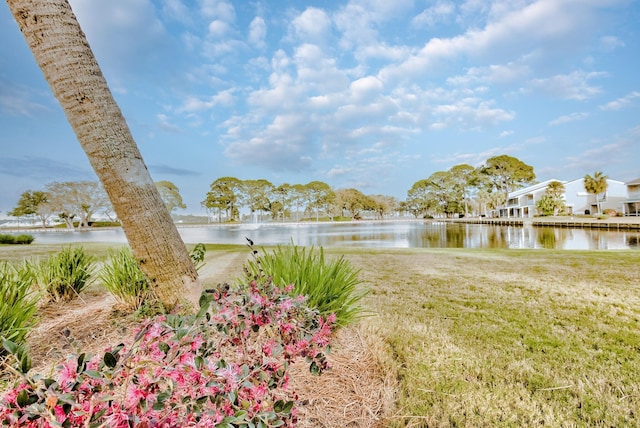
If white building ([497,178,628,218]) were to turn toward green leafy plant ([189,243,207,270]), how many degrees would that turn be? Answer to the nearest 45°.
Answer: approximately 45° to its left

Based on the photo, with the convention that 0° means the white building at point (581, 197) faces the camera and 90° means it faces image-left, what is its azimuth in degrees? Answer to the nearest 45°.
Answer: approximately 45°

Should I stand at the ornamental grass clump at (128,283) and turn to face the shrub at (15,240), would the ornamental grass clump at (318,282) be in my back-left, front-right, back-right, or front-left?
back-right

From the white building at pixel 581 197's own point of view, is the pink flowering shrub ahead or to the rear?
ahead

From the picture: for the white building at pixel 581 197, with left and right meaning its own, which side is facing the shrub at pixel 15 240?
front

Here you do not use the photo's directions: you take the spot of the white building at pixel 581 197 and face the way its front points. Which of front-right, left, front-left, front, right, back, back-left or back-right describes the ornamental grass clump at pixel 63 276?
front-left

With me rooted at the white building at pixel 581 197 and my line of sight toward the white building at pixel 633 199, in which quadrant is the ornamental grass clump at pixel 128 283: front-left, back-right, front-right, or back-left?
front-right

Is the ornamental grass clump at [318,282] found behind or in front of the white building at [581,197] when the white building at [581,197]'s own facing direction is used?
in front

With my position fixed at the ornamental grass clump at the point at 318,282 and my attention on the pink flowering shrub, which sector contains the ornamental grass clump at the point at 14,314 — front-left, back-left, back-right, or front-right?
front-right

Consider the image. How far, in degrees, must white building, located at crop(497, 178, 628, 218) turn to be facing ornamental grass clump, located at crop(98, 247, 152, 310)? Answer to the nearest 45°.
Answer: approximately 45° to its left

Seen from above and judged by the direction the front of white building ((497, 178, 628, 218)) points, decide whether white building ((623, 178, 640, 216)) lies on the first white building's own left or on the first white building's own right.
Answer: on the first white building's own left

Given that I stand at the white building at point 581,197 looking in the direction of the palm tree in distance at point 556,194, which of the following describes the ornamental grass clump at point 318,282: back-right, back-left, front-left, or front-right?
front-left
